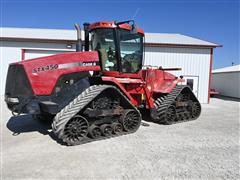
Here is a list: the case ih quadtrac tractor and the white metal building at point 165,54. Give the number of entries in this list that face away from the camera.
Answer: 0

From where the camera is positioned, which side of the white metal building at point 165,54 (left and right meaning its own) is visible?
front

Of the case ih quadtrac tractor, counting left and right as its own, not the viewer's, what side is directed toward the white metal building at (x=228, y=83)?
back

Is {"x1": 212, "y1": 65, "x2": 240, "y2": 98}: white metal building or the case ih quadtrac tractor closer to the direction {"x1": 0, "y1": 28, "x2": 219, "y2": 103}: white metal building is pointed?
the case ih quadtrac tractor

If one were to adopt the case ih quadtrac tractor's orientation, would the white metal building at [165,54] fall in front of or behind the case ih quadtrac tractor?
behind

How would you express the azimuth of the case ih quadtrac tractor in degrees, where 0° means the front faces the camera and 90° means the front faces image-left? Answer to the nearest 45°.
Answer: approximately 45°

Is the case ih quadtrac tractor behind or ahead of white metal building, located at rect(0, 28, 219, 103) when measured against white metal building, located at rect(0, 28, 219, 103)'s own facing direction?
ahead
